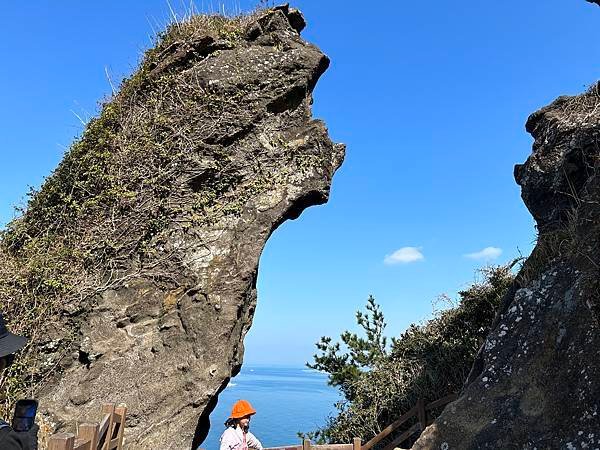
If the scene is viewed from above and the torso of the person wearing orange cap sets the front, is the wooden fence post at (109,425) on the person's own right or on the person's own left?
on the person's own right

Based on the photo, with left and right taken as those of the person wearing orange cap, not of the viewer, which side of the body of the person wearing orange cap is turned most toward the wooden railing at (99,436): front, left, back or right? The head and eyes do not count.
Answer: right

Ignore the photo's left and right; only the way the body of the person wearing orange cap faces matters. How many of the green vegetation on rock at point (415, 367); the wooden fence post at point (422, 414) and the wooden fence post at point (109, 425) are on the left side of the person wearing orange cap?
2

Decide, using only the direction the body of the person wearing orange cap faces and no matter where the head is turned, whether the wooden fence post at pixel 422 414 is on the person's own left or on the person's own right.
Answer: on the person's own left

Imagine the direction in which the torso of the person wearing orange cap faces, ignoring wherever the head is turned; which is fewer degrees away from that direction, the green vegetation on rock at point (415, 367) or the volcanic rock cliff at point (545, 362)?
the volcanic rock cliff

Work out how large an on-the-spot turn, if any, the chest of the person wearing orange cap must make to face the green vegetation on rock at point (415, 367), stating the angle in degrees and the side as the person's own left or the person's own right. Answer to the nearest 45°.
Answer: approximately 90° to the person's own left

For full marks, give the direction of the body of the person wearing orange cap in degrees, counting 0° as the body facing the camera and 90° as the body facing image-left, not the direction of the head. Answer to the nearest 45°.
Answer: approximately 315°
